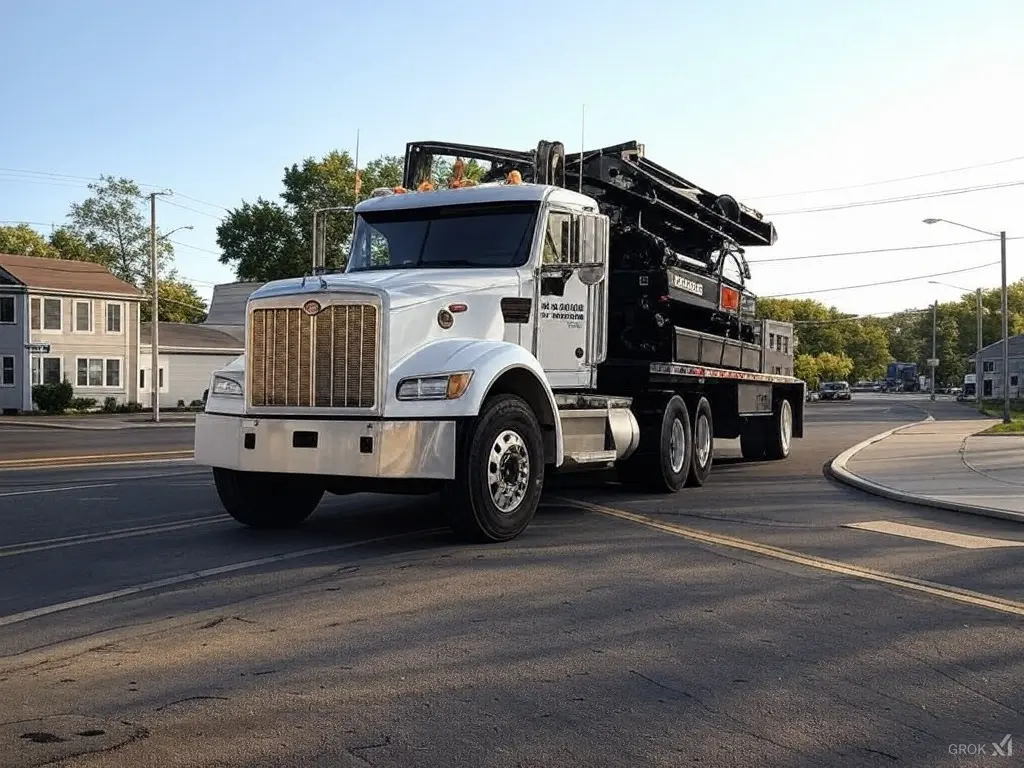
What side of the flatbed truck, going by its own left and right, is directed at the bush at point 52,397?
right

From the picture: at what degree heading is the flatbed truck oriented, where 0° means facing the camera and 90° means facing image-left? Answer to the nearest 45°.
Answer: approximately 45°
